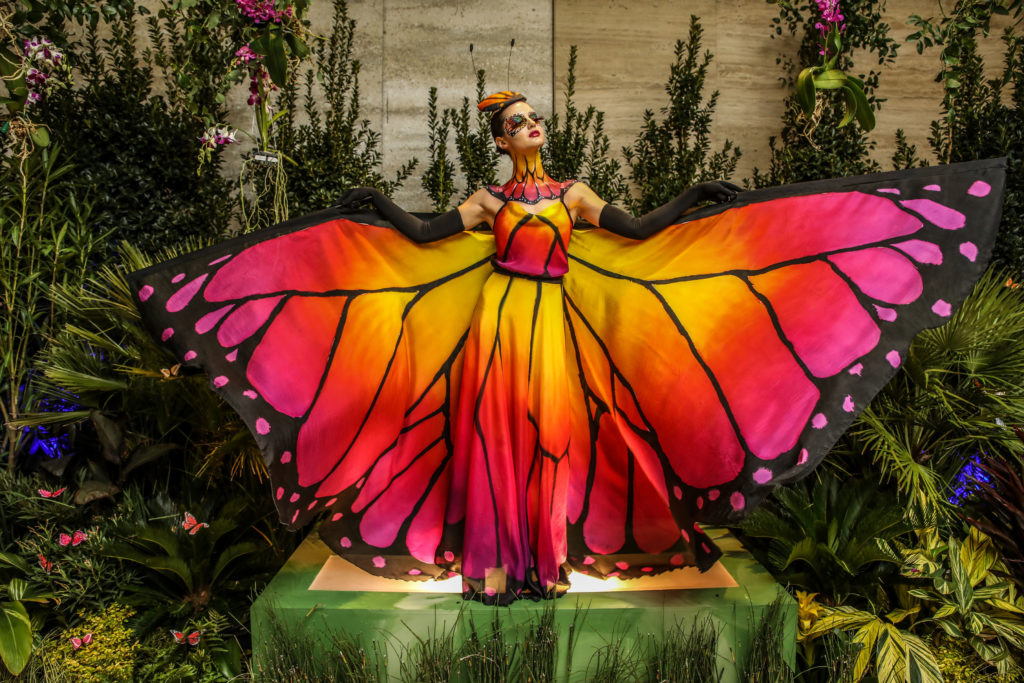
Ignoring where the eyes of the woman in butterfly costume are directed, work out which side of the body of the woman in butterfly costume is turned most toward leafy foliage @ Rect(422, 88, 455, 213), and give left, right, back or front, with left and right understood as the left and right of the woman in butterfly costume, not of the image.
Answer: back

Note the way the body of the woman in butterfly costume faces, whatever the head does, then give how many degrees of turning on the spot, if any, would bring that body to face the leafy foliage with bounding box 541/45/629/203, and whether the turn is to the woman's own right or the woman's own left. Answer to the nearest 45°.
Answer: approximately 180°

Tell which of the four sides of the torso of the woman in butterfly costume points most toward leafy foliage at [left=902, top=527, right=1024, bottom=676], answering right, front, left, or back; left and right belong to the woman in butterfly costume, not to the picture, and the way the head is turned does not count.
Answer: left

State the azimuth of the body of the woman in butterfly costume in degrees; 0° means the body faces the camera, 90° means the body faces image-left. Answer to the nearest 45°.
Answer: approximately 0°

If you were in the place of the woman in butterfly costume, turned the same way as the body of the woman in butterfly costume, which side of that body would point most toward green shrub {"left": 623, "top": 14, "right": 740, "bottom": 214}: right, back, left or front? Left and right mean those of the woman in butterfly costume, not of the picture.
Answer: back

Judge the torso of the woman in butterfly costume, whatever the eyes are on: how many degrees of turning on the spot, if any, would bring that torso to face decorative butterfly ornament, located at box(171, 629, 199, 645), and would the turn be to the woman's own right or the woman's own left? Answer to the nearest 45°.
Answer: approximately 90° to the woman's own right

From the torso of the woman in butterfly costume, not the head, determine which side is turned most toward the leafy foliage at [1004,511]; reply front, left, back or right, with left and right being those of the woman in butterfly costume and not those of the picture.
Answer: left
